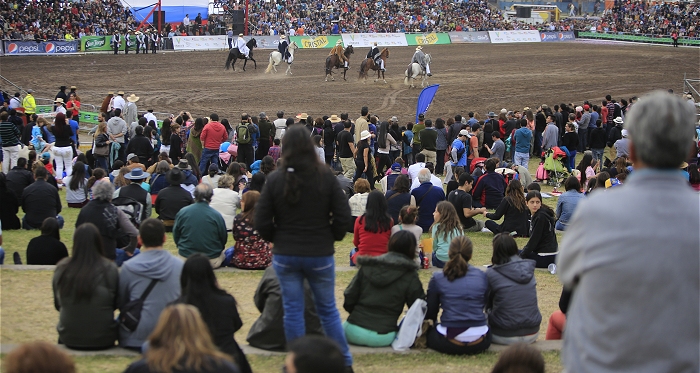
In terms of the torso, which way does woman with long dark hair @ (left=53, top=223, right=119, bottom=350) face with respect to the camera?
away from the camera

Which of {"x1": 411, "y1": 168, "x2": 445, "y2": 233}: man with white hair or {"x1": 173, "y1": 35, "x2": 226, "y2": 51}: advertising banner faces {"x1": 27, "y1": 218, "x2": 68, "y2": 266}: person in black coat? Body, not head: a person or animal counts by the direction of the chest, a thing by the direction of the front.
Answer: the advertising banner

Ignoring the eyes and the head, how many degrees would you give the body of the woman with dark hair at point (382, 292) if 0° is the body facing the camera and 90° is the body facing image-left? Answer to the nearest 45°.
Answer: approximately 180°

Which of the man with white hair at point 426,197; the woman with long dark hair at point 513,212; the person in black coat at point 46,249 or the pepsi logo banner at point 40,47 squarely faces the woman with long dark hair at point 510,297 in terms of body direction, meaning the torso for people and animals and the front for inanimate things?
the pepsi logo banner

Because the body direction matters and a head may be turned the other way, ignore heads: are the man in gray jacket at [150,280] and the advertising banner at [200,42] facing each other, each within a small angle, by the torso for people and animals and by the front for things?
yes

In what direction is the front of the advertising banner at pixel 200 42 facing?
toward the camera

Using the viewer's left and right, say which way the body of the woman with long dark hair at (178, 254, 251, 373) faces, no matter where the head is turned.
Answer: facing away from the viewer

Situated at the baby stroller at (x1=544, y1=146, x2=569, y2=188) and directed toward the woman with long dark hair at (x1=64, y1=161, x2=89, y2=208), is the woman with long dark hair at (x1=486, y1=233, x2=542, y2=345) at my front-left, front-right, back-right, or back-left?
front-left

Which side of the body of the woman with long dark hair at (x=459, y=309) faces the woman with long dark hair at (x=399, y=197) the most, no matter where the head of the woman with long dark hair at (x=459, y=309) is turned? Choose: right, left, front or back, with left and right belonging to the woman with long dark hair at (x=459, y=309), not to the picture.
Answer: front

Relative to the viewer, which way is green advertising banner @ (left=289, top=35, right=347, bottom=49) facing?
toward the camera

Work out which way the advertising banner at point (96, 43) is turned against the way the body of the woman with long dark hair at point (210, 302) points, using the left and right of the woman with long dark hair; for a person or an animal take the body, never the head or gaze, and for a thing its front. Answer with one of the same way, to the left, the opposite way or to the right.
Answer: the opposite way

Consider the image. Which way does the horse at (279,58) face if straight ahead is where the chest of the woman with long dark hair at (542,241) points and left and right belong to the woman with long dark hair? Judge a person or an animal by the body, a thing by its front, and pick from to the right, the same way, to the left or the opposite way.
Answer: the opposite way
